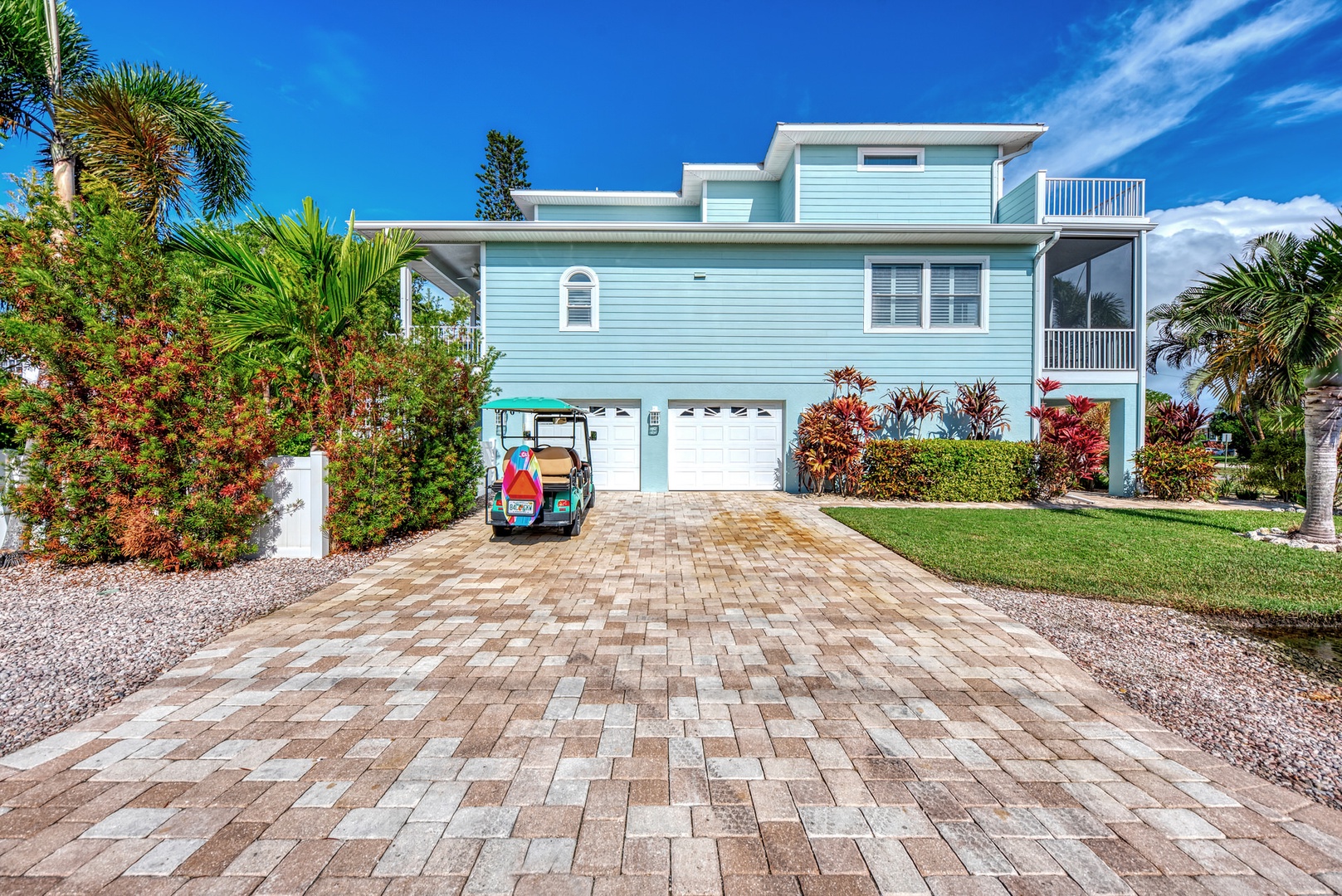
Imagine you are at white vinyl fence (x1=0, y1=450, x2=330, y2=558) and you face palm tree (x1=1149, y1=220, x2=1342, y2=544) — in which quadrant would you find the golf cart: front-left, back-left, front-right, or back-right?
front-left

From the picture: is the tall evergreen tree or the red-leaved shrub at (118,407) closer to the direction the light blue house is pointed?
the red-leaved shrub

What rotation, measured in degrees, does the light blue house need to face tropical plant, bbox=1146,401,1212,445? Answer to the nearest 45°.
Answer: approximately 90° to its left

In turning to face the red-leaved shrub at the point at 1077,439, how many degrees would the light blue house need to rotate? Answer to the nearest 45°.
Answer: approximately 90° to its left

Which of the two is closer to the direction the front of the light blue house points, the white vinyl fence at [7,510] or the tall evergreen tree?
the white vinyl fence

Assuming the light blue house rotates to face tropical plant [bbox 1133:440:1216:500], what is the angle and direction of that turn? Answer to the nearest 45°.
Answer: approximately 90° to its left

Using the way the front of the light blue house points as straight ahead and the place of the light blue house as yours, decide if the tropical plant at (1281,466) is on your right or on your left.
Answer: on your left

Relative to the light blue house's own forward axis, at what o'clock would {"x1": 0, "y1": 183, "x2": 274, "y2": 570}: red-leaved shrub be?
The red-leaved shrub is roughly at 1 o'clock from the light blue house.

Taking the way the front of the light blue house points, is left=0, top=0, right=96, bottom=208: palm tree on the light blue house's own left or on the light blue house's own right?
on the light blue house's own right

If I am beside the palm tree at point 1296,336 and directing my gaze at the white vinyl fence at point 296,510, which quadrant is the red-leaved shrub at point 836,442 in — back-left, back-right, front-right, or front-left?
front-right

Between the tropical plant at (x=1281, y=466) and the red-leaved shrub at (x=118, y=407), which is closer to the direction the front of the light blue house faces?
the red-leaved shrub

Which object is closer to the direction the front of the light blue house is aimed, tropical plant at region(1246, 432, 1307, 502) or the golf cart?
the golf cart

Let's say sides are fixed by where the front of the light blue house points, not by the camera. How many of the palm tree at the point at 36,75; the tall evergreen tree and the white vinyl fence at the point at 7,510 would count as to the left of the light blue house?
0

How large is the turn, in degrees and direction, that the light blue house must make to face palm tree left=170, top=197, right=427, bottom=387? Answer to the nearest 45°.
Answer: approximately 45° to its right

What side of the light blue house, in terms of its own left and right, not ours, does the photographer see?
front

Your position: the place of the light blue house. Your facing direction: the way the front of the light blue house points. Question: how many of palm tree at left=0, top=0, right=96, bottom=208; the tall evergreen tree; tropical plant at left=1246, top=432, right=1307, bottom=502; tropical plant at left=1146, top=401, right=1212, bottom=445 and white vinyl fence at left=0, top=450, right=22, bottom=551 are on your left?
2
